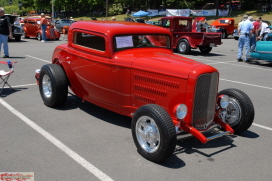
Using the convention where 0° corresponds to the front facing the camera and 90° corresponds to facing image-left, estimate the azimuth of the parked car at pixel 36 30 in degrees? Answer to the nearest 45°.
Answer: approximately 315°

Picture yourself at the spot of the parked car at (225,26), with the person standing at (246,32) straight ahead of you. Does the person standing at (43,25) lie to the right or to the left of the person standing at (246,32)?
right

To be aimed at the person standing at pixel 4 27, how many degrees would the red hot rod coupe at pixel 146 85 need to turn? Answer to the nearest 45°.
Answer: approximately 180°

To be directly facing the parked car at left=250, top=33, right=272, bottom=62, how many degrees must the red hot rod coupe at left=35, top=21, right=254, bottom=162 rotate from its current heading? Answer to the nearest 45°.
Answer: approximately 90° to its left

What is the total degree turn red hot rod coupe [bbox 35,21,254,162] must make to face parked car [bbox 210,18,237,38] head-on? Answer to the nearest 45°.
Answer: approximately 135° to its left

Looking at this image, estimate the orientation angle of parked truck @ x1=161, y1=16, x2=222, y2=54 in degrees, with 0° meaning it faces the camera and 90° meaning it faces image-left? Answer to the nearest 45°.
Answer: approximately 135°

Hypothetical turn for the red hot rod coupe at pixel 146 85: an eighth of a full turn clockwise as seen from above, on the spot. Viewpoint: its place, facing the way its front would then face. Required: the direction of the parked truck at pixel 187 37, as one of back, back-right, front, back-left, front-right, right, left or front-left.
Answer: back

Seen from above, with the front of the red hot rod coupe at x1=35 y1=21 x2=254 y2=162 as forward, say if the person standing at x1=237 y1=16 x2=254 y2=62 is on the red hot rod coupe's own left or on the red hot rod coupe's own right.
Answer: on the red hot rod coupe's own left
